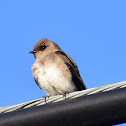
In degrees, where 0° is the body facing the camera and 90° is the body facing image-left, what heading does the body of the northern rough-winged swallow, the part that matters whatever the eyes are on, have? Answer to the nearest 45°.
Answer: approximately 45°
